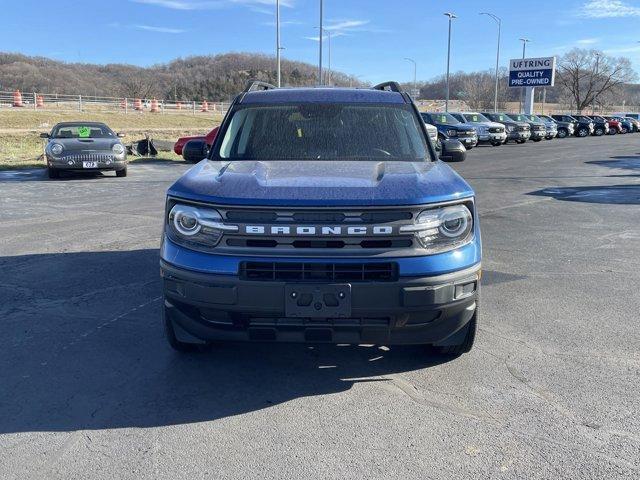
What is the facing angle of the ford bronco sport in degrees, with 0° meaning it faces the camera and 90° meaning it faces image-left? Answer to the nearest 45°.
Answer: approximately 0°
